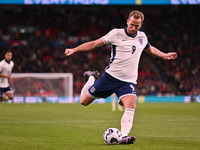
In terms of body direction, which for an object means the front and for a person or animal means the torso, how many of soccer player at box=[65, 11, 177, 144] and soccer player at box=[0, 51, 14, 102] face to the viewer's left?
0

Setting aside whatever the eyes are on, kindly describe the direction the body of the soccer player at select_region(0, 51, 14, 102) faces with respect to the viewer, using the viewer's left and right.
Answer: facing the viewer and to the right of the viewer

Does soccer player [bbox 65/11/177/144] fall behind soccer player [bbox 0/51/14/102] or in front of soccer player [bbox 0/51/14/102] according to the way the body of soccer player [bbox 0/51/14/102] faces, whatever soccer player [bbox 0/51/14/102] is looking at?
in front
